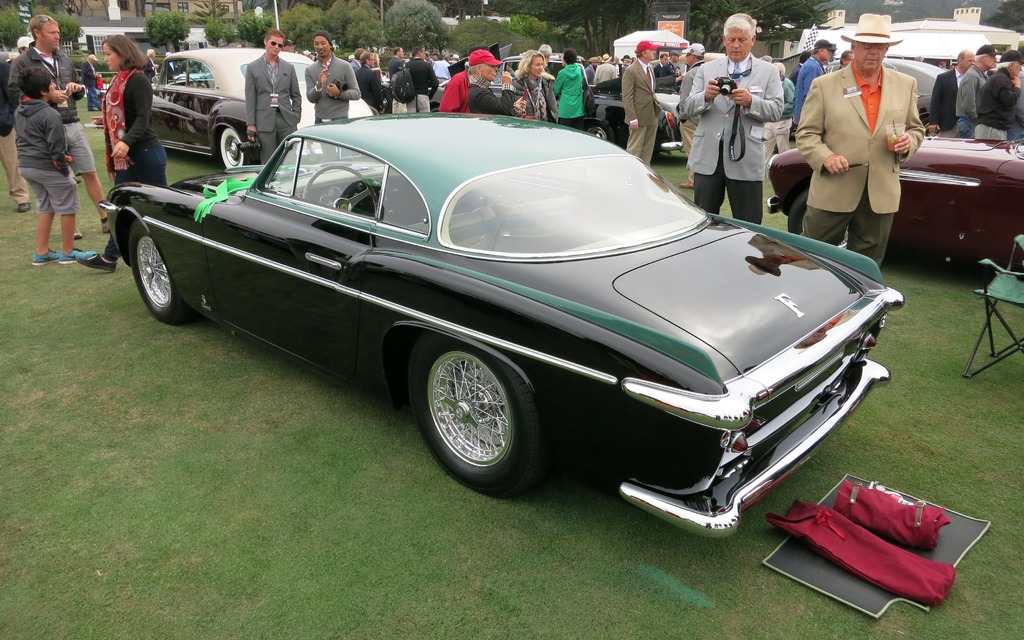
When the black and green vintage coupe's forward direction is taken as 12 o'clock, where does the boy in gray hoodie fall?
The boy in gray hoodie is roughly at 12 o'clock from the black and green vintage coupe.

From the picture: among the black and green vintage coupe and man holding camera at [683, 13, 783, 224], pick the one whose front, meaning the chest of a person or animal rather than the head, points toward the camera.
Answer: the man holding camera

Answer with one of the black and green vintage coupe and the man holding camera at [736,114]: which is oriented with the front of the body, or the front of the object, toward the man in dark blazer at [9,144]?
the black and green vintage coupe

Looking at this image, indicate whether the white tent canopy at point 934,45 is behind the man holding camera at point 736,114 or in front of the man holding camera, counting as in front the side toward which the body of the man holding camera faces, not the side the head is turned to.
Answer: behind

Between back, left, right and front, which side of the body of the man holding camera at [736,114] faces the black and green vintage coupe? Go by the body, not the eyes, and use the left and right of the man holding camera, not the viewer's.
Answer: front

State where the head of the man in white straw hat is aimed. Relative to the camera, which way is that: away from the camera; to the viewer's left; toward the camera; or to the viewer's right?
toward the camera

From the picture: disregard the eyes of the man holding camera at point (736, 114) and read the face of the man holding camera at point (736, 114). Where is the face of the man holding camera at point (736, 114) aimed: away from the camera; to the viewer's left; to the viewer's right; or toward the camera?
toward the camera

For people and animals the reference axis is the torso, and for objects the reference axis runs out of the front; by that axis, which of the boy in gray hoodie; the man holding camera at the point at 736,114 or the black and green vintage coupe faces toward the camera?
the man holding camera

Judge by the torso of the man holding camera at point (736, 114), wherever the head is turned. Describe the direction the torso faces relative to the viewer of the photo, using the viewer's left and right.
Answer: facing the viewer

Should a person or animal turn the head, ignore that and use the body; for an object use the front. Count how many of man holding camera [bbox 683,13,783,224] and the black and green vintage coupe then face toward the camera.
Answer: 1

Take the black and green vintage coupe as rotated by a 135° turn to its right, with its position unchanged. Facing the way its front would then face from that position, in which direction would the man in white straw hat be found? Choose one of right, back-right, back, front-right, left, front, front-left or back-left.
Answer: front-left

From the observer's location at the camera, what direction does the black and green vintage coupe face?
facing away from the viewer and to the left of the viewer

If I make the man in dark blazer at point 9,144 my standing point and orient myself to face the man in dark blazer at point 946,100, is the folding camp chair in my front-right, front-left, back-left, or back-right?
front-right
